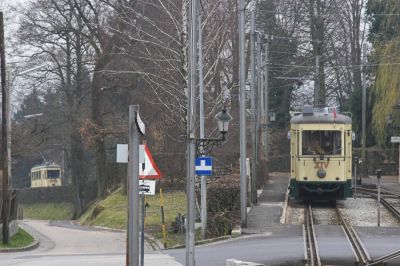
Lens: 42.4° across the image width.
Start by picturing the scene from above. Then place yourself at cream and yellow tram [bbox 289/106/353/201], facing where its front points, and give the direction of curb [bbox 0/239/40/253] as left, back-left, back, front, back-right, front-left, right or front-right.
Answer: right

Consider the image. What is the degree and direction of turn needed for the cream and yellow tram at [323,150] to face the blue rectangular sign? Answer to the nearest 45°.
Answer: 0° — it already faces it

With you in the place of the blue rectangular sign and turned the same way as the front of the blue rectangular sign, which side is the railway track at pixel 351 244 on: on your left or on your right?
on your left

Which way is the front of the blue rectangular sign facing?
toward the camera

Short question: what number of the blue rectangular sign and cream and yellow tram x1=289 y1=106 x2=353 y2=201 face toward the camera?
2

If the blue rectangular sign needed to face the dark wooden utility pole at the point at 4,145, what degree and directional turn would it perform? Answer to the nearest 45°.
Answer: approximately 135° to its right

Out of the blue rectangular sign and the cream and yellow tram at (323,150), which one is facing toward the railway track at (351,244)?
the cream and yellow tram

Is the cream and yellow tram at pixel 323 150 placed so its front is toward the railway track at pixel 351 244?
yes

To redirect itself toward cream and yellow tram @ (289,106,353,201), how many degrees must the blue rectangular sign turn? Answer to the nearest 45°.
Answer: approximately 135° to its left
